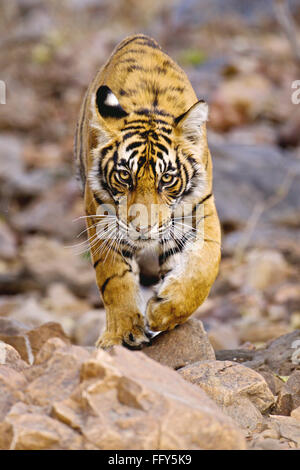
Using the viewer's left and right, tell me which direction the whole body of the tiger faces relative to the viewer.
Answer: facing the viewer

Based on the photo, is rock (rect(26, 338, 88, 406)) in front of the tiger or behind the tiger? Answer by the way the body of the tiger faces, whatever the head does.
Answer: in front

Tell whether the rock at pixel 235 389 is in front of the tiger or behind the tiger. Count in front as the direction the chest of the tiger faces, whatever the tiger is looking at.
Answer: in front
